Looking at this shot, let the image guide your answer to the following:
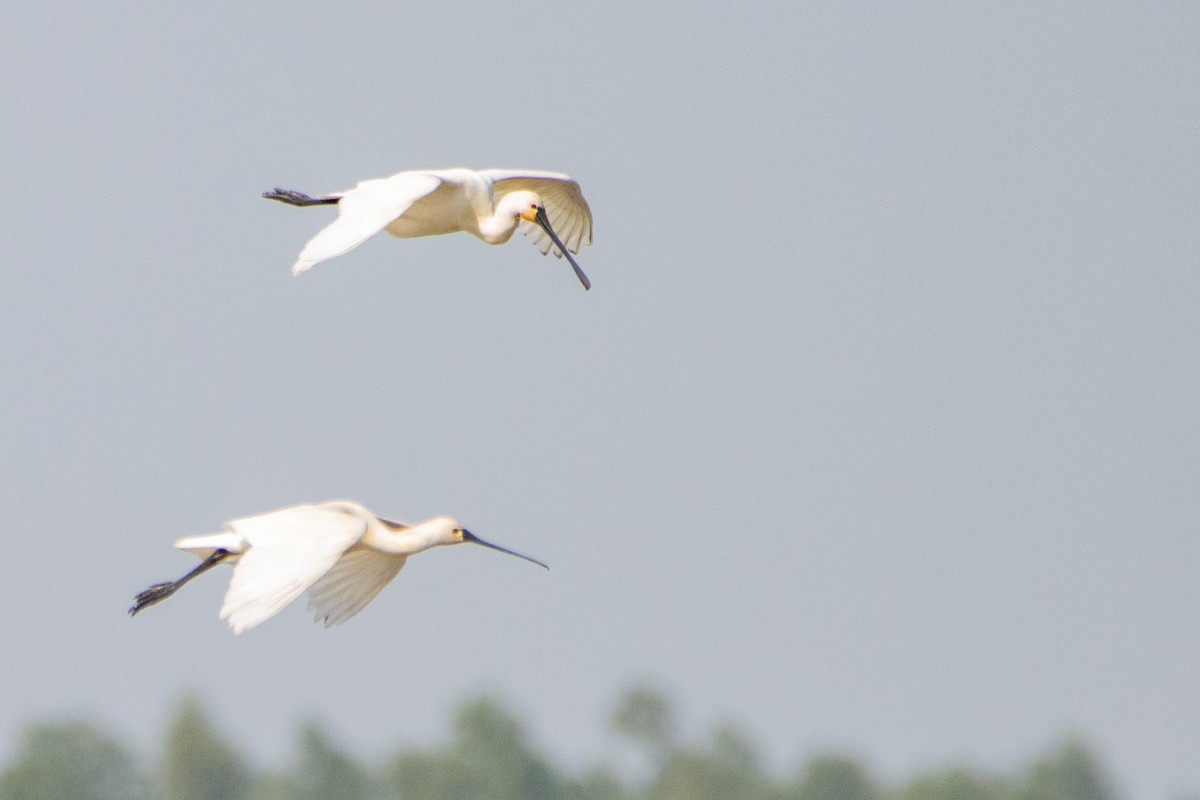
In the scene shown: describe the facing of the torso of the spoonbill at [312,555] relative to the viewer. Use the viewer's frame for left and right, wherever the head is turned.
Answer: facing to the right of the viewer
